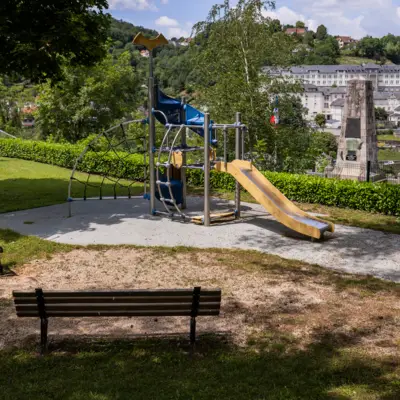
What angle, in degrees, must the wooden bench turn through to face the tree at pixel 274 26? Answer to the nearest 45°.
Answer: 0° — it already faces it

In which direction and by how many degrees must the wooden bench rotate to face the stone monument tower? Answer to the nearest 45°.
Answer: approximately 45° to its right

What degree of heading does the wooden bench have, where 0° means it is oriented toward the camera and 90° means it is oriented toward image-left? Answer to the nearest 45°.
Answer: approximately 180°

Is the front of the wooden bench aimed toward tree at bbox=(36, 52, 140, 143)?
yes

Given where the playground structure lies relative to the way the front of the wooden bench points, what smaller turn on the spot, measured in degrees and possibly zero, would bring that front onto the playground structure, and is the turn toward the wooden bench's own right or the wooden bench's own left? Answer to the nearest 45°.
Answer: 0° — it already faces it
